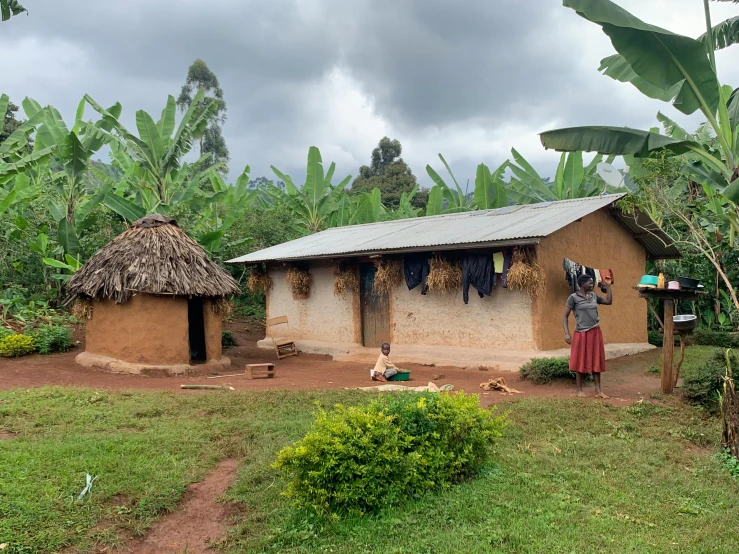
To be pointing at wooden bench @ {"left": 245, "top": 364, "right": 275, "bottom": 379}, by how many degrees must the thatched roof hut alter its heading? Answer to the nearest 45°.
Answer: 0° — it already faces it

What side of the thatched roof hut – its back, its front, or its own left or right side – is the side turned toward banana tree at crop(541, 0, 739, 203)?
front

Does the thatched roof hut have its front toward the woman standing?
yes

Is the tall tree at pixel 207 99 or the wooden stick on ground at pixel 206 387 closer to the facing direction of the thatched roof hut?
the wooden stick on ground

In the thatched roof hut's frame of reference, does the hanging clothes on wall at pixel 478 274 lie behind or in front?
in front

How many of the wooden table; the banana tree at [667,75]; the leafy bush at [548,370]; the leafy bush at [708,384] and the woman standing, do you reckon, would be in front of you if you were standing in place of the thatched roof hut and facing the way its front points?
5

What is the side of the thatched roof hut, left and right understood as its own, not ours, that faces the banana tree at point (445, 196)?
left

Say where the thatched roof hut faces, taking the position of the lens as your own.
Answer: facing the viewer and to the right of the viewer

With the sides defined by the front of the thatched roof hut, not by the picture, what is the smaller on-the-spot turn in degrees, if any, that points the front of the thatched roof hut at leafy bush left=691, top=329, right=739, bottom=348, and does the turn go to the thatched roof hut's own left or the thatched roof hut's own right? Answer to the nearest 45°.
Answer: approximately 45° to the thatched roof hut's own left

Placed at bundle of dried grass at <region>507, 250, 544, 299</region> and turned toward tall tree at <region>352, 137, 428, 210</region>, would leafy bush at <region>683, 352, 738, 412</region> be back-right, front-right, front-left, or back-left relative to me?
back-right

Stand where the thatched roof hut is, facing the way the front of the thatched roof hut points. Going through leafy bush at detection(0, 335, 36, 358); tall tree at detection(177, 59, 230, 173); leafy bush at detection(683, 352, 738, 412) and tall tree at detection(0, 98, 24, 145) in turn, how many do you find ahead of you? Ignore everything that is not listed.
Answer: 1

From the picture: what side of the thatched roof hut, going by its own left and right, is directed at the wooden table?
front

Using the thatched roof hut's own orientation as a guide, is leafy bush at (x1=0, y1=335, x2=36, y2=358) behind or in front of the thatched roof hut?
behind

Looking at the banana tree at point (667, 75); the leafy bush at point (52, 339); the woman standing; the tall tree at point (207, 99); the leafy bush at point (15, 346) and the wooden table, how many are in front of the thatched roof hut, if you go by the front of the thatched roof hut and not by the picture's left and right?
3

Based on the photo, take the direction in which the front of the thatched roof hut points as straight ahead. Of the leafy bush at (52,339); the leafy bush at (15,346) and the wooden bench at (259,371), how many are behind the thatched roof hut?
2

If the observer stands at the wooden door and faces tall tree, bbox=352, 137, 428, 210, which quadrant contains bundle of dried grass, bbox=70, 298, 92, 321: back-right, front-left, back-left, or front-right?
back-left

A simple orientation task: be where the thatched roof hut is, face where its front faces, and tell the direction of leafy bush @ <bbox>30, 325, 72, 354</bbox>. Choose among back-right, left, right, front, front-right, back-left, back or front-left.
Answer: back

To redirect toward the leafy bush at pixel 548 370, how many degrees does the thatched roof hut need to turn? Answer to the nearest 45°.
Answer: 0° — it already faces it
